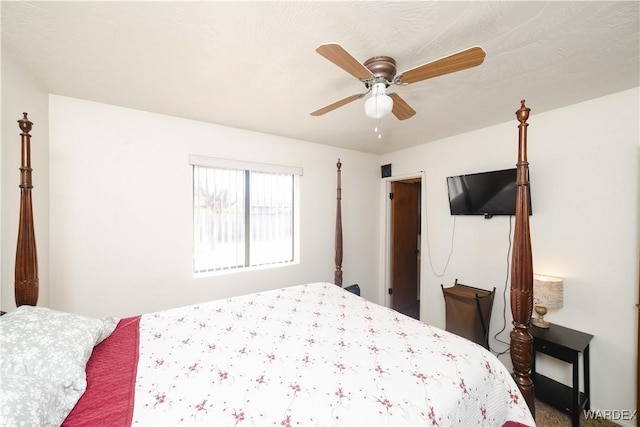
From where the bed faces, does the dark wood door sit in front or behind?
in front

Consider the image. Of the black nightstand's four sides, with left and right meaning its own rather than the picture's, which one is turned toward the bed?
front

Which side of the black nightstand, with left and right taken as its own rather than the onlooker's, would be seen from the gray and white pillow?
front

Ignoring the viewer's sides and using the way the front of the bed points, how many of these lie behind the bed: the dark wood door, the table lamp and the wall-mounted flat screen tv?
0

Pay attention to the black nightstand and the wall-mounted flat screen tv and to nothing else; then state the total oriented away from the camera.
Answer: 0

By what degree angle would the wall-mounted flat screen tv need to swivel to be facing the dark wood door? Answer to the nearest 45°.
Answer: approximately 90° to its right

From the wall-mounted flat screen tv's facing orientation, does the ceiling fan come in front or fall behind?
in front

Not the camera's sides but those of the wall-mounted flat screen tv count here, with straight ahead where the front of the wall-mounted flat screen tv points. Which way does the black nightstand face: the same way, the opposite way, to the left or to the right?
the same way

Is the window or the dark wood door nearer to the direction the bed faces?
the dark wood door

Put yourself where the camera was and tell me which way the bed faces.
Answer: facing away from the viewer and to the right of the viewer

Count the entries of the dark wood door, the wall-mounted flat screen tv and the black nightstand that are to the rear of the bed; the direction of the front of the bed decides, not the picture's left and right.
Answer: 0

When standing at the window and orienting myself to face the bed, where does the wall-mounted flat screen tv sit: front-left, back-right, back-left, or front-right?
front-left

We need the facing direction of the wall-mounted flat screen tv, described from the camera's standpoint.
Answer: facing the viewer and to the left of the viewer

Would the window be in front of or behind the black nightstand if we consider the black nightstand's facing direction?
in front

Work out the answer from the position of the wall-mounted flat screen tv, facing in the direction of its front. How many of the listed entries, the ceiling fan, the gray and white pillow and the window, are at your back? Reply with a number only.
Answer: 0
